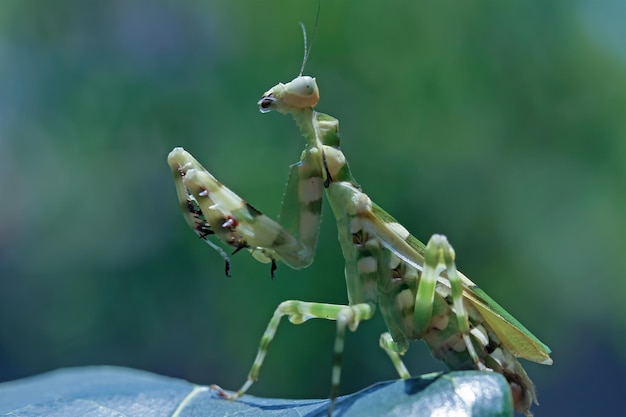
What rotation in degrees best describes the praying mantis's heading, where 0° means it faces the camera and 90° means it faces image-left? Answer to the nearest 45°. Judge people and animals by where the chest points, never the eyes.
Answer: approximately 90°
